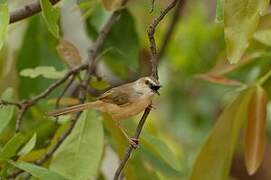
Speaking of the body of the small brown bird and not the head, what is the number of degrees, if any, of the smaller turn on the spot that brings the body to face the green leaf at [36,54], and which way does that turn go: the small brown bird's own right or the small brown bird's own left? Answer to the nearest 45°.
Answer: approximately 135° to the small brown bird's own left

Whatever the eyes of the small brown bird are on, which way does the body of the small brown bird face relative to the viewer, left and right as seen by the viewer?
facing to the right of the viewer
